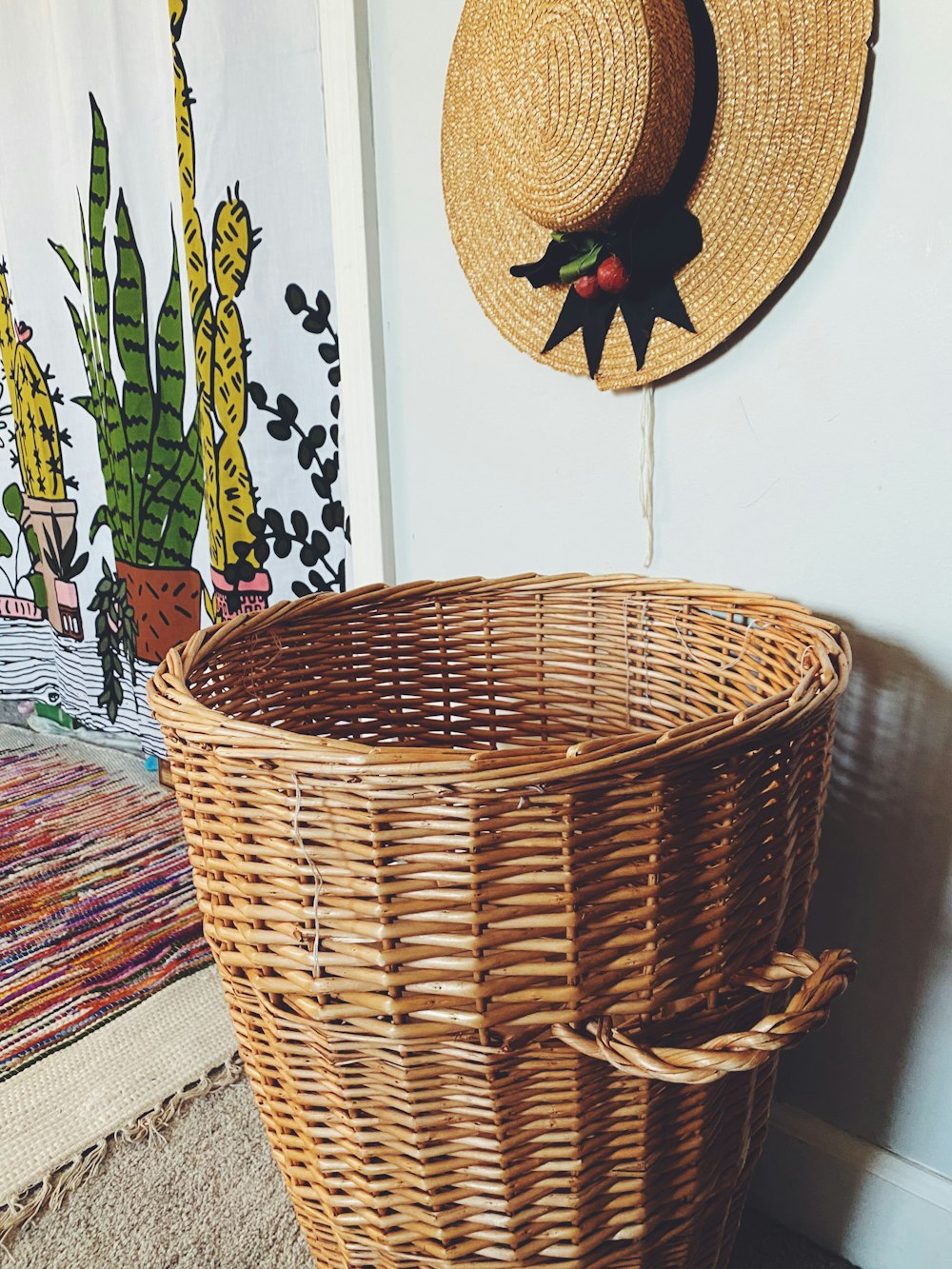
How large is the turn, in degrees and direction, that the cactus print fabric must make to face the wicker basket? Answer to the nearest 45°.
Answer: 0° — it already faces it

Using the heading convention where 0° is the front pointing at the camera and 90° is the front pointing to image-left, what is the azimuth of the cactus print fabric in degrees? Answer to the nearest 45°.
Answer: approximately 0°

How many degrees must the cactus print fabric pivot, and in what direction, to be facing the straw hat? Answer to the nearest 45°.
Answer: approximately 45° to its left
